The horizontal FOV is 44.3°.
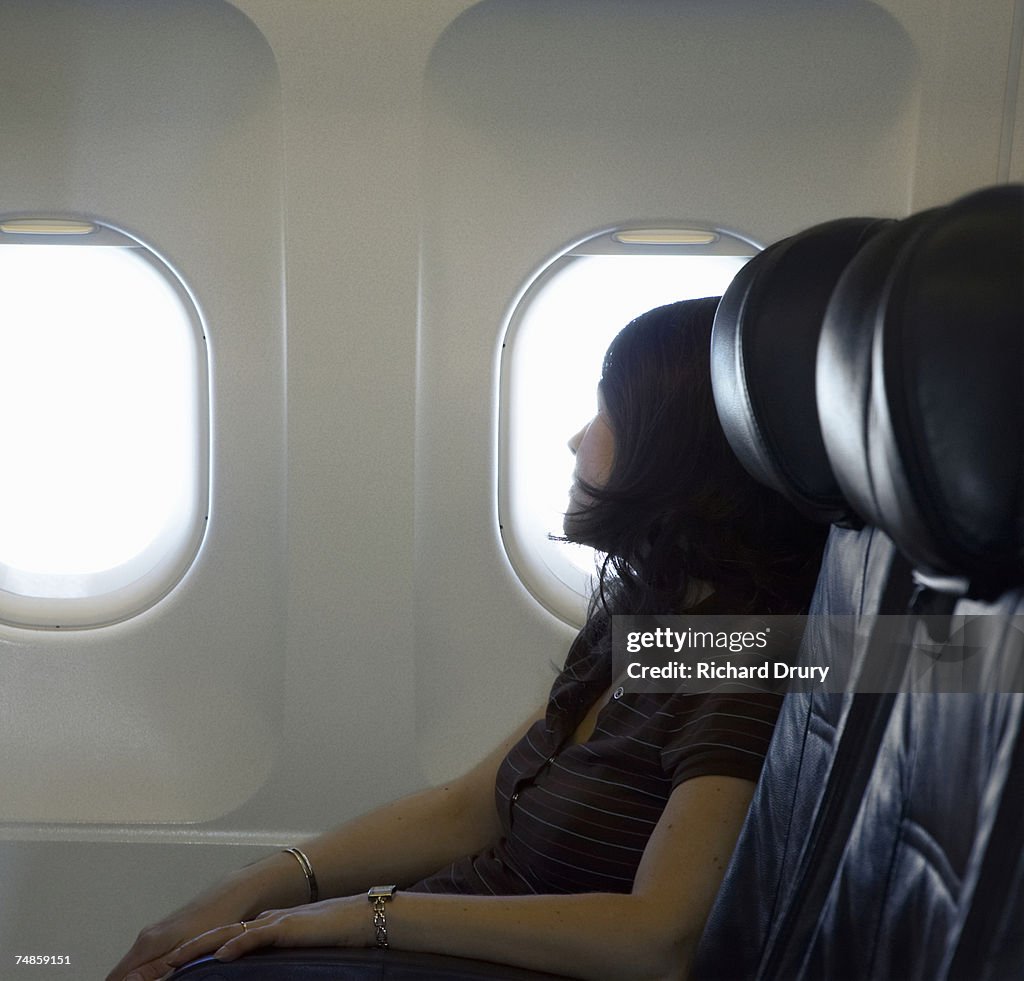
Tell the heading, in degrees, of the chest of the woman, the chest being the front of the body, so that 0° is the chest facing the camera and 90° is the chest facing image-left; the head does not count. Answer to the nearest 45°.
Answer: approximately 90°

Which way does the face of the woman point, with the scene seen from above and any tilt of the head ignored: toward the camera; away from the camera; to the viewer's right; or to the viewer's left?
to the viewer's left
